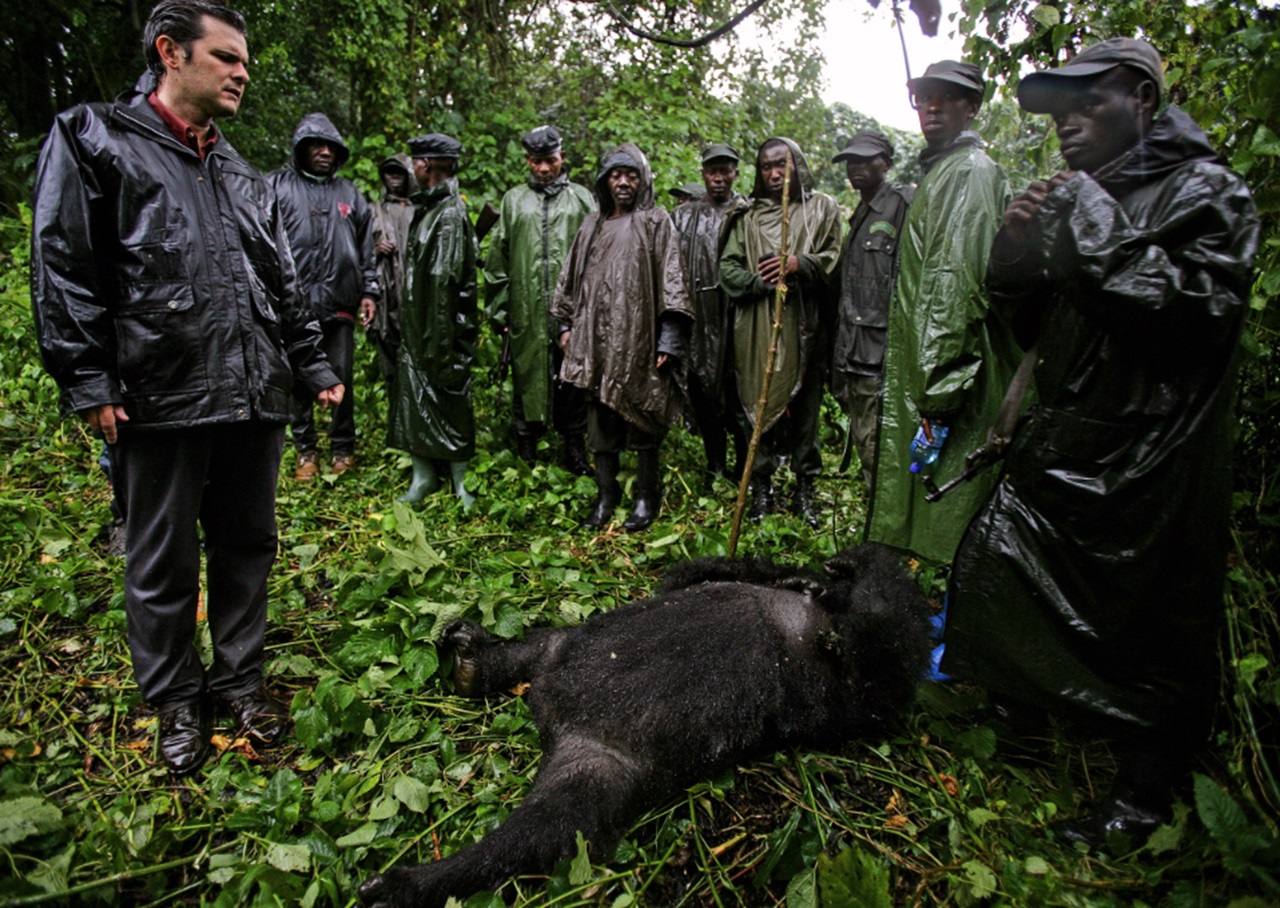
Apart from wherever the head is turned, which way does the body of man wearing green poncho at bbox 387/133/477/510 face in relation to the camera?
to the viewer's left

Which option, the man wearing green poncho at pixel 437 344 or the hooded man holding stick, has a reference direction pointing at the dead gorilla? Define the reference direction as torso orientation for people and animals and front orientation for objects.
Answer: the hooded man holding stick

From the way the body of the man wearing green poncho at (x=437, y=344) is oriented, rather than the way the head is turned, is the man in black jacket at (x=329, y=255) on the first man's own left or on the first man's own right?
on the first man's own right

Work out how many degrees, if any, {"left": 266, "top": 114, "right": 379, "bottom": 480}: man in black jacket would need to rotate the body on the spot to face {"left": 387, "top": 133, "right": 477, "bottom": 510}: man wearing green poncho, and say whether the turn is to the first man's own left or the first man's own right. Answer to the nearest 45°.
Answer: approximately 45° to the first man's own left

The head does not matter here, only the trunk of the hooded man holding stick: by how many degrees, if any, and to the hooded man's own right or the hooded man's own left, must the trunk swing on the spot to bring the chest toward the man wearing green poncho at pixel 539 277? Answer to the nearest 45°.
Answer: approximately 90° to the hooded man's own right
